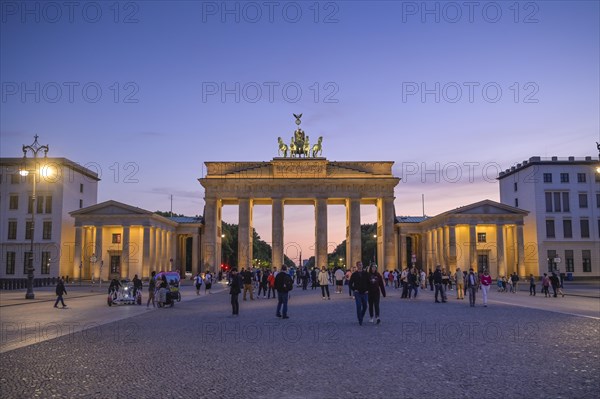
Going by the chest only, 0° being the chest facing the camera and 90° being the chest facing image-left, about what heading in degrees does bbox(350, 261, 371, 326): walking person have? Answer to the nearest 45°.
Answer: approximately 0°

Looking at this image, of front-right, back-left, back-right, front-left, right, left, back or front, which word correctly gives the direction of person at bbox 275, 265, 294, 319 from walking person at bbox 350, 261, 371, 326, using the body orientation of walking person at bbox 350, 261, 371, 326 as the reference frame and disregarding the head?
back-right

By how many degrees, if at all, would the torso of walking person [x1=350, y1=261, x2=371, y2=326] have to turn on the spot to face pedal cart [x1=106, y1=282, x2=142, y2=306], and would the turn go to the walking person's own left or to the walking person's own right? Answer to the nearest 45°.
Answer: approximately 135° to the walking person's own right
